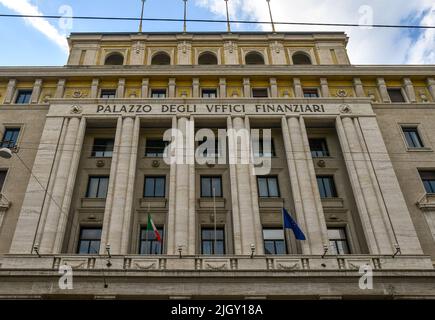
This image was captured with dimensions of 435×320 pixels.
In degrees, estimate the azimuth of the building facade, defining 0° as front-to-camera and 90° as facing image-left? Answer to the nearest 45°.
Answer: approximately 0°
